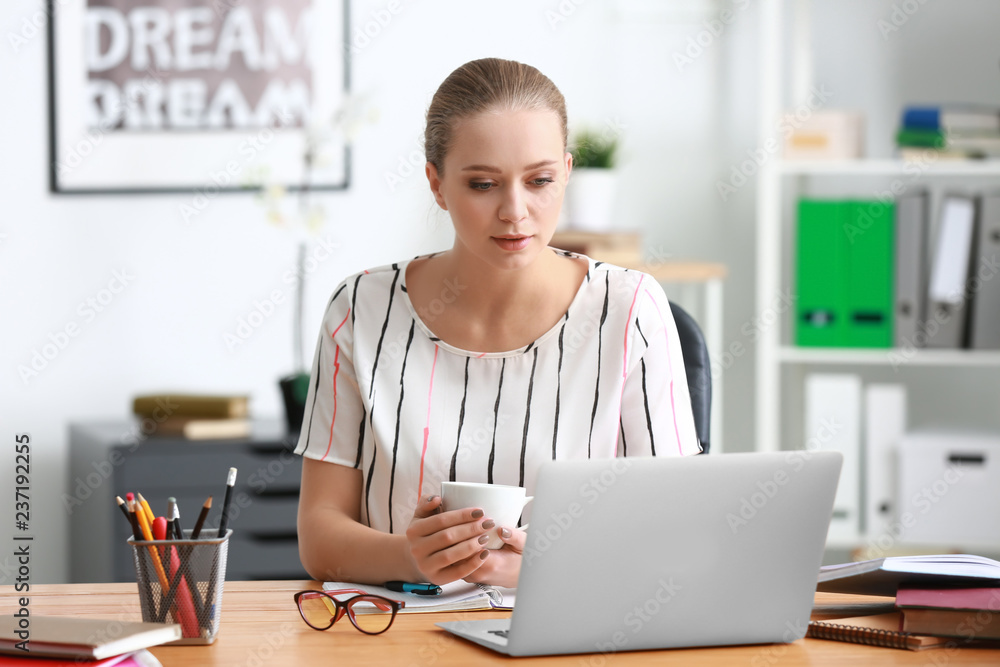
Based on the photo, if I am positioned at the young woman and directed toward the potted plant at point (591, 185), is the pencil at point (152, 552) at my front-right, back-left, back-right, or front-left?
back-left

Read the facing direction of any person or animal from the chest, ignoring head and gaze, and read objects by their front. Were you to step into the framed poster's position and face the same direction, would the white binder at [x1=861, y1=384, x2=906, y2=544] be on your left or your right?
on your left

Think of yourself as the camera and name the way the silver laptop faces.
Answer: facing away from the viewer and to the left of the viewer

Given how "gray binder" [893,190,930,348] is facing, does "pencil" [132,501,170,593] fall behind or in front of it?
in front

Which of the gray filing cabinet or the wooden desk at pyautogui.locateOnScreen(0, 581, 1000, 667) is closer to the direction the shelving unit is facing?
the wooden desk

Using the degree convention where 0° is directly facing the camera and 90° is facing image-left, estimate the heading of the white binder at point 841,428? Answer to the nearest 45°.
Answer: approximately 0°
